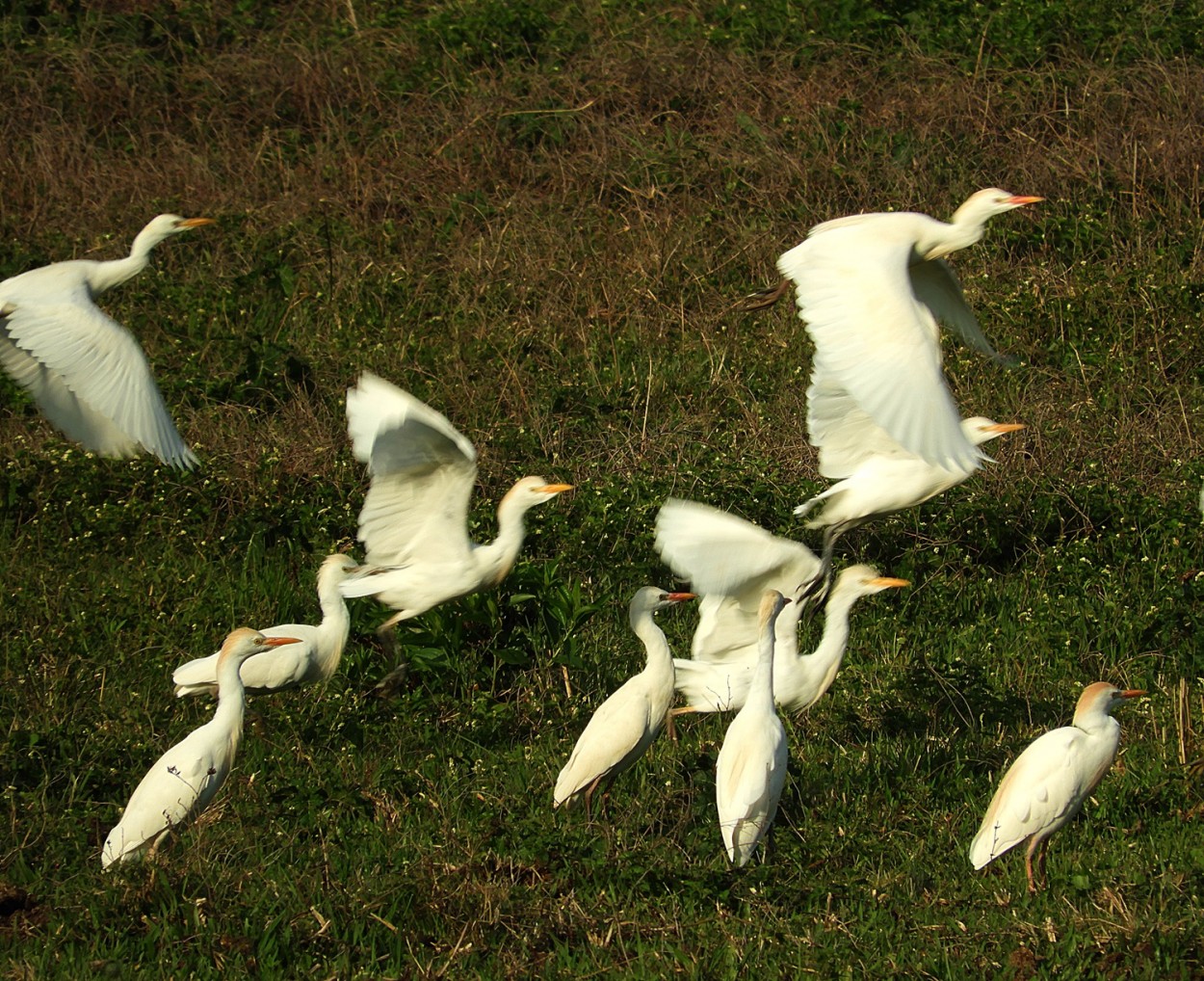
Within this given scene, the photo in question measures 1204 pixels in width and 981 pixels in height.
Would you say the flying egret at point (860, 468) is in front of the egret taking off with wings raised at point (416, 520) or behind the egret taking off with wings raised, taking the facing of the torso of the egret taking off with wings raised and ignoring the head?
in front

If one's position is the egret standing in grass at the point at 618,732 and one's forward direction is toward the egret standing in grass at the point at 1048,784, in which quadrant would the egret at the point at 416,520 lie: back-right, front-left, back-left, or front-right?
back-left

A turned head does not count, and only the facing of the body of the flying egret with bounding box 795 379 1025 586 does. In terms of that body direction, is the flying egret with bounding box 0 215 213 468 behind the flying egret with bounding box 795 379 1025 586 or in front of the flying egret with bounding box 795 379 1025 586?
behind

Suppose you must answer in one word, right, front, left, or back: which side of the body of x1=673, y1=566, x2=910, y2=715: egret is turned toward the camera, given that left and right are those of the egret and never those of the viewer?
right

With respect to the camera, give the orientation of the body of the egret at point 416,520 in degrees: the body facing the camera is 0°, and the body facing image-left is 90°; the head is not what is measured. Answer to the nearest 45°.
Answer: approximately 270°

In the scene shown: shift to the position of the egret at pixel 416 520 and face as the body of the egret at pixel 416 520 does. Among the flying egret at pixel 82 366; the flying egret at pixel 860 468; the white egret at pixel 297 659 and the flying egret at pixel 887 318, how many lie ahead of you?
2

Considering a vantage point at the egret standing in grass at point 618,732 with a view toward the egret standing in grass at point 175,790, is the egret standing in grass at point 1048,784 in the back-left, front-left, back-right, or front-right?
back-left

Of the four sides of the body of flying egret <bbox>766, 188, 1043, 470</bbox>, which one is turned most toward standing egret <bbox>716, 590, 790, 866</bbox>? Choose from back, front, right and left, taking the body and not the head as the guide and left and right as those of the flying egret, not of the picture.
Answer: right

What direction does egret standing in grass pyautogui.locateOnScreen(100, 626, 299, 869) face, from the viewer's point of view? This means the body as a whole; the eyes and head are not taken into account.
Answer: to the viewer's right

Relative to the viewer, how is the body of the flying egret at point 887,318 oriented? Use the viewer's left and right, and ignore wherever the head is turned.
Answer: facing to the right of the viewer

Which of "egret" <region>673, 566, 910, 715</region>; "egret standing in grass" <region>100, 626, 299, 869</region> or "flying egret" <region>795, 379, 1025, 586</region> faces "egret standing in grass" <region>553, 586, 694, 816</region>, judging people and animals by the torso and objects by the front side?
"egret standing in grass" <region>100, 626, 299, 869</region>

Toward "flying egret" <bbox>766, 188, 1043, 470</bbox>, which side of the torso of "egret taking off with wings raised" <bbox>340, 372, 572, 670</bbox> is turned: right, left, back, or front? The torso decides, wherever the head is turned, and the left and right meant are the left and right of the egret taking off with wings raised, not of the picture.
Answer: front

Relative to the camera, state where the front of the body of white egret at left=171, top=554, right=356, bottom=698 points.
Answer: to the viewer's right

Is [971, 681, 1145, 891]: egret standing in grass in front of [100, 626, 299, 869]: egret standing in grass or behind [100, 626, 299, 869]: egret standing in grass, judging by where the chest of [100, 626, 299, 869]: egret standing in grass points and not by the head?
in front

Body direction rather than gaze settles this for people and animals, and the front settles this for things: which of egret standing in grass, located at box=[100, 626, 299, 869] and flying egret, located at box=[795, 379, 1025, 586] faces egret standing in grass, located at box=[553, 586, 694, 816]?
egret standing in grass, located at box=[100, 626, 299, 869]

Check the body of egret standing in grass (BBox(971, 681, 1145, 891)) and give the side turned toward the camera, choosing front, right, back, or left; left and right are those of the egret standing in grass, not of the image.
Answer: right

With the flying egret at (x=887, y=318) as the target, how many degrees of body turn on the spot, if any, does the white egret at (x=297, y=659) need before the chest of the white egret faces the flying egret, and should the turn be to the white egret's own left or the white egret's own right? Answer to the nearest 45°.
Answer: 0° — it already faces it
